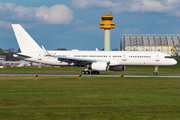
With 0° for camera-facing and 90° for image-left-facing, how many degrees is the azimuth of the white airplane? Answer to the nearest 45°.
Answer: approximately 270°
